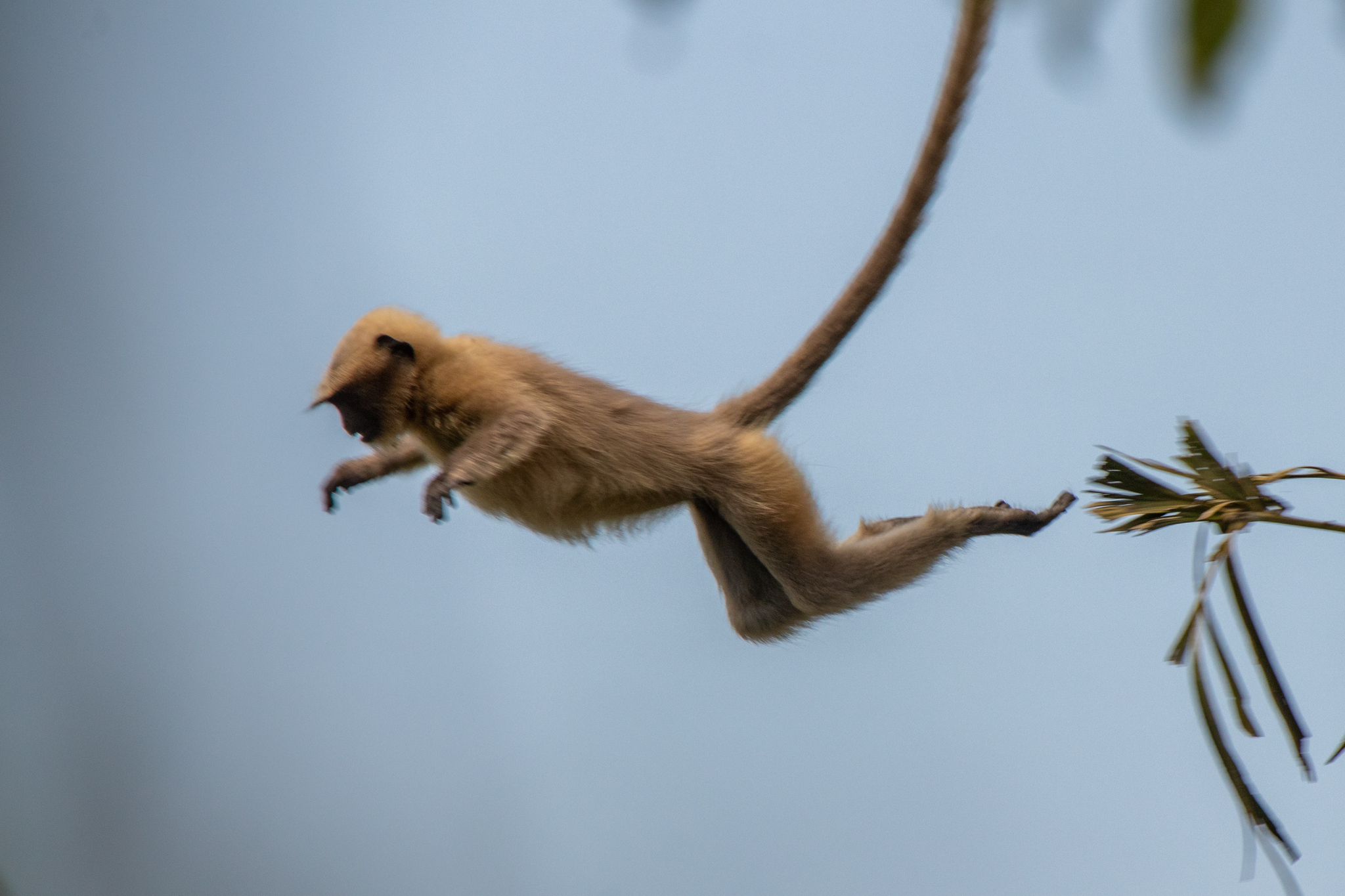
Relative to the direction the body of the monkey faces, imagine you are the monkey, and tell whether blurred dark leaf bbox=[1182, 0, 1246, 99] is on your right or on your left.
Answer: on your left

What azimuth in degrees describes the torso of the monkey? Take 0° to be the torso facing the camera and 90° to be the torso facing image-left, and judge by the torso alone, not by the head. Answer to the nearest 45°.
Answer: approximately 90°
